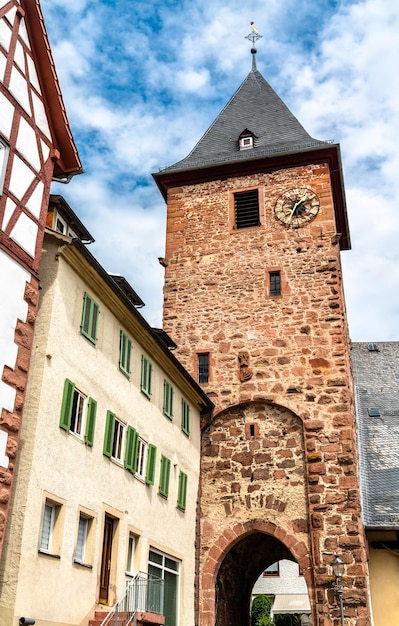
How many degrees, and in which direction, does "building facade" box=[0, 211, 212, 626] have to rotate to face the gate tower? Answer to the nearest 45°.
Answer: approximately 90° to its left

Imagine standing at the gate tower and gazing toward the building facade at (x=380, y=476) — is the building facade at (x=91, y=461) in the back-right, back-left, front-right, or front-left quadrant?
back-right

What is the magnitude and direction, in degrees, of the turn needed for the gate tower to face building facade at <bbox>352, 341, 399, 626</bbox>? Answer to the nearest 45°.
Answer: approximately 135° to its left

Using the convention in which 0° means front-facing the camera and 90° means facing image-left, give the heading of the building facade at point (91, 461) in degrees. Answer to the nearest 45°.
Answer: approximately 315°

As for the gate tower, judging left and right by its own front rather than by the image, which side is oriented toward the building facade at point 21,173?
front

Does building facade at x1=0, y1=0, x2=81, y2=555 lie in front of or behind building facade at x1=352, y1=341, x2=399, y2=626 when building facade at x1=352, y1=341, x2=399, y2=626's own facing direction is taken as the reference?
in front
